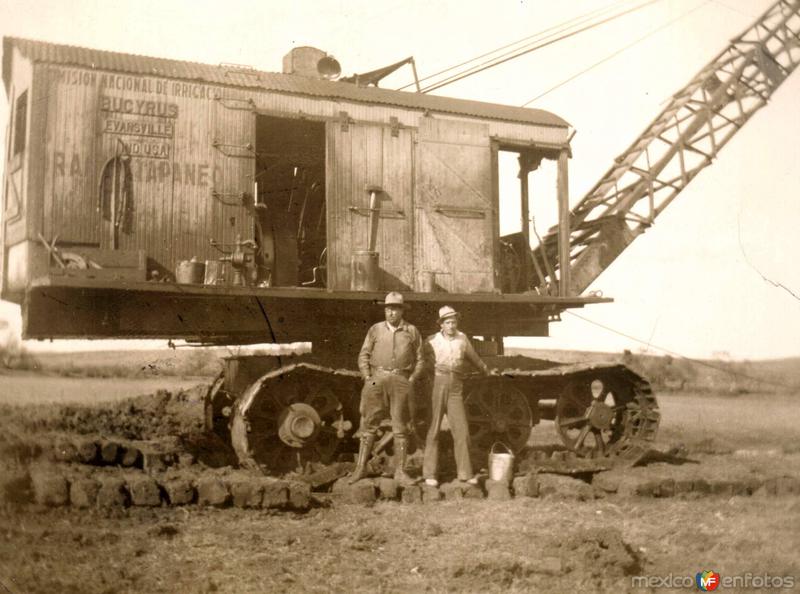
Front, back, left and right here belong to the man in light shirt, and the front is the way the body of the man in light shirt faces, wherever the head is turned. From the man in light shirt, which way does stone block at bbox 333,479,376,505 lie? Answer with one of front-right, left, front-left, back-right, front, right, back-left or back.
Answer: front-right

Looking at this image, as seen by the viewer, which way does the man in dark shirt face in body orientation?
toward the camera

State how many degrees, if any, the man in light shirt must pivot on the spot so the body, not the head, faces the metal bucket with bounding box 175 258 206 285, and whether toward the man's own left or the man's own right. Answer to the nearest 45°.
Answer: approximately 90° to the man's own right

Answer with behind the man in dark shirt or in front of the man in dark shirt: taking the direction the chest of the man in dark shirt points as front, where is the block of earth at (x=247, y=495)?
in front

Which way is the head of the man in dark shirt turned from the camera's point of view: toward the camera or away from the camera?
toward the camera

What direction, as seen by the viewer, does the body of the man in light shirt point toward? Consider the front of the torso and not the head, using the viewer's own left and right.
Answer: facing the viewer

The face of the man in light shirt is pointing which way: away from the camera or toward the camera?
toward the camera

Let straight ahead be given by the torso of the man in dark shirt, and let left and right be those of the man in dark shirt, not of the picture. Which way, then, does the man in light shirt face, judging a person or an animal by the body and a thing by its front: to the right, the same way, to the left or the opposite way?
the same way

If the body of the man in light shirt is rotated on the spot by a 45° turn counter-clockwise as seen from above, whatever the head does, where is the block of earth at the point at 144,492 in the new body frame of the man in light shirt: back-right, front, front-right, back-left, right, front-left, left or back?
right

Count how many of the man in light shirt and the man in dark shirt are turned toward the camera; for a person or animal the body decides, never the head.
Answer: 2

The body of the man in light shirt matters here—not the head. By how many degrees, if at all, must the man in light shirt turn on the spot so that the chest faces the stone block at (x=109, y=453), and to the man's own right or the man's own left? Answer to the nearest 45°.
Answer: approximately 90° to the man's own right

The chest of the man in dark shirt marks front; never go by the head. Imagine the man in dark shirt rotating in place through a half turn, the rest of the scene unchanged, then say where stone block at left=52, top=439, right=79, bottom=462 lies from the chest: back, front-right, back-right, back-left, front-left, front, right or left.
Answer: left

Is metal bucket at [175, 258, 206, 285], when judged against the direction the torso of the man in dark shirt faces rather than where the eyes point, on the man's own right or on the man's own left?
on the man's own right

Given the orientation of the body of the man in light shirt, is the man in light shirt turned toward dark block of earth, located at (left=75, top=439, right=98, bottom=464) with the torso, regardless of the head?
no
